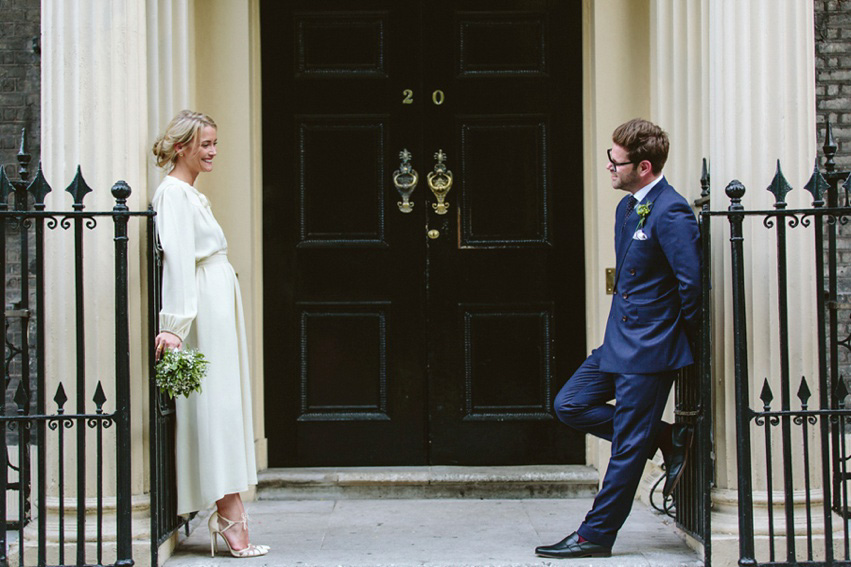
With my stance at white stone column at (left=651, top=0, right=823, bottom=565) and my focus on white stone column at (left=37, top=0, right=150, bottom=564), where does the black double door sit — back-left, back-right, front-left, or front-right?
front-right

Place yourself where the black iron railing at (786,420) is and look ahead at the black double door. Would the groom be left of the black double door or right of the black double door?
left

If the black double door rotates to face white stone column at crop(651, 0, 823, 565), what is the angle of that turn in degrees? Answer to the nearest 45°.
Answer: approximately 45° to its left

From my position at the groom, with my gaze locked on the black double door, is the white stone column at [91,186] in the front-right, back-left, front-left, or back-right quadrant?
front-left

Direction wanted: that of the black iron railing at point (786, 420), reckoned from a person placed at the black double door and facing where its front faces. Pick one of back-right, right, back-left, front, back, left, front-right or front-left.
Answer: front-left

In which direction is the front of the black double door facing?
toward the camera

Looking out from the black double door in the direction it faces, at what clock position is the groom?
The groom is roughly at 11 o'clock from the black double door.

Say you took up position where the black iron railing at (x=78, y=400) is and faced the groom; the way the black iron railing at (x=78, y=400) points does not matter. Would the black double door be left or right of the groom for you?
left

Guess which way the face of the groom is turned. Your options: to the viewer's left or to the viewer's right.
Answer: to the viewer's left

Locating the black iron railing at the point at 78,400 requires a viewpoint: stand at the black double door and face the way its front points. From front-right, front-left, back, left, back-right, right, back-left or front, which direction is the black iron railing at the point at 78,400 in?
front-right

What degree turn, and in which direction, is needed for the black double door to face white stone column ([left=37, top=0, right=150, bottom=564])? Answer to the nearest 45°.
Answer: approximately 45° to its right

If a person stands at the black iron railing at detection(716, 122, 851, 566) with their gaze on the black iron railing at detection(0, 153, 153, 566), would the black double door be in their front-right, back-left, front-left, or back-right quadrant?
front-right
